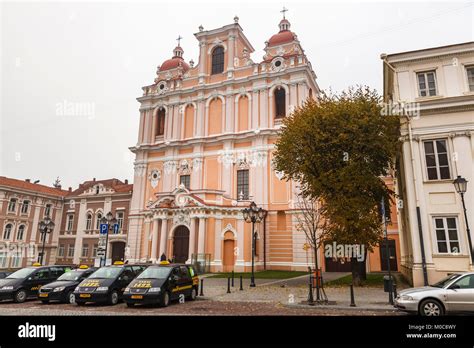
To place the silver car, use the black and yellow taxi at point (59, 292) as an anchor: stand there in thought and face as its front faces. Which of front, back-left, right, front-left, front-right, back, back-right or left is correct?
left

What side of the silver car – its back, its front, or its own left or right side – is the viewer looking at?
left

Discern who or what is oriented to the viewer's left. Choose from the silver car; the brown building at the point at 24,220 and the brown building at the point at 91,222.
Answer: the silver car

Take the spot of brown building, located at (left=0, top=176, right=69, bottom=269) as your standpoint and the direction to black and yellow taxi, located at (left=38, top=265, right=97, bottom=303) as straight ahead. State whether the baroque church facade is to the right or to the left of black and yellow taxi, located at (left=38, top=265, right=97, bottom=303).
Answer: left

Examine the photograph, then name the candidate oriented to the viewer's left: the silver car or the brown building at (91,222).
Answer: the silver car

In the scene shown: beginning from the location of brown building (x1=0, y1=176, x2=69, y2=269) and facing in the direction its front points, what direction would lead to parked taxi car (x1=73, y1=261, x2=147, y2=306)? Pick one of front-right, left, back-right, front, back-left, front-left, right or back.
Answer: front-right

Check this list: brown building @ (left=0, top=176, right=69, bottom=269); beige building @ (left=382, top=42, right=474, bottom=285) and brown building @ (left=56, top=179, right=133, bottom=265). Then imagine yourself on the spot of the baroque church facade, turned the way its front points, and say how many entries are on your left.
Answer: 1

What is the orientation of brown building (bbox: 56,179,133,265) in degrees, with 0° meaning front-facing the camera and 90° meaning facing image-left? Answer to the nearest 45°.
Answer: approximately 0°

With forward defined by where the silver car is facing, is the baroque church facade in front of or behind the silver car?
in front

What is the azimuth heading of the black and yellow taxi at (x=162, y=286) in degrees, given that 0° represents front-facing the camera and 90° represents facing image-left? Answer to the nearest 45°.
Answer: approximately 45°

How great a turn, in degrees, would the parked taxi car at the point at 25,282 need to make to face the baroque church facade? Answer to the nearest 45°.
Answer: approximately 180°

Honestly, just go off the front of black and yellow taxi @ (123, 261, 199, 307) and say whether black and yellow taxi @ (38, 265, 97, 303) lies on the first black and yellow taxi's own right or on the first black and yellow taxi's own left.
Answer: on the first black and yellow taxi's own right
